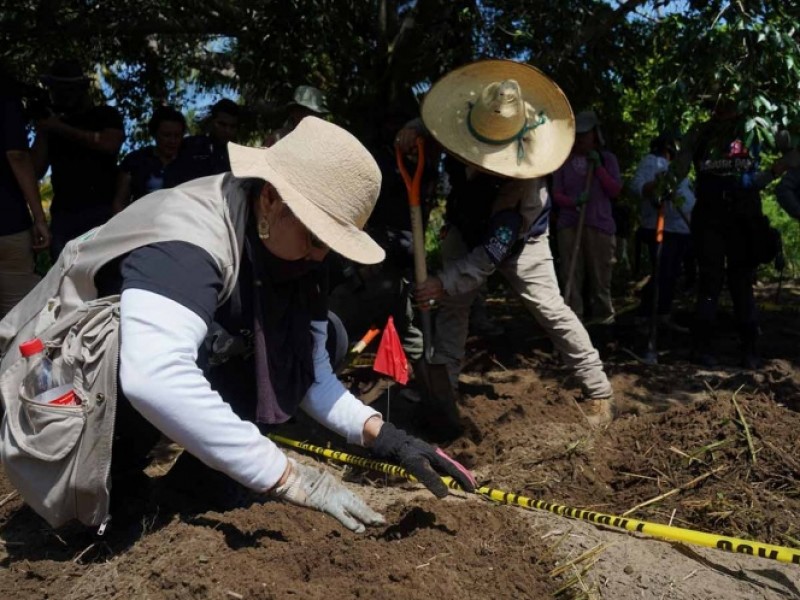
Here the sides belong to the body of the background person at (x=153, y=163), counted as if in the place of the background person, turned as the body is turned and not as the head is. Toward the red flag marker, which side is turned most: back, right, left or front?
front

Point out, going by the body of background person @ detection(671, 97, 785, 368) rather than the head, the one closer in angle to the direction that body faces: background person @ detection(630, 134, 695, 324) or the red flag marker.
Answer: the red flag marker

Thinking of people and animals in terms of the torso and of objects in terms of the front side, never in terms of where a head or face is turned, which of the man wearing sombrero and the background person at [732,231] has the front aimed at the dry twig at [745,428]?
the background person

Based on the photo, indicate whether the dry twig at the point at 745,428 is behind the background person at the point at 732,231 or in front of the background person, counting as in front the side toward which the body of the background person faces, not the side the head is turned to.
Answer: in front

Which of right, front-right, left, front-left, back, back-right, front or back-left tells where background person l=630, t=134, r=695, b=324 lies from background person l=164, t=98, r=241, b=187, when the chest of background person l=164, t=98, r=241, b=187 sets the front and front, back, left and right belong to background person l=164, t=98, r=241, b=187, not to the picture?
front-left

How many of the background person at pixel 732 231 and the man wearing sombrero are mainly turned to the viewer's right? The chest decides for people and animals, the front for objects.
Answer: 0

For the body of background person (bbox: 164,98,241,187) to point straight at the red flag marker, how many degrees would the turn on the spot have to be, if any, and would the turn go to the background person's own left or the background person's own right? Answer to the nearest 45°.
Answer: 0° — they already face it

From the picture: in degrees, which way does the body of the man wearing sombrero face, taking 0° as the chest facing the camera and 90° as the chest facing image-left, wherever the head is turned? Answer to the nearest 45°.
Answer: approximately 45°

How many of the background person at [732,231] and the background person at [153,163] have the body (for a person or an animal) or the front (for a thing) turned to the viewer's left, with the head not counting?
0

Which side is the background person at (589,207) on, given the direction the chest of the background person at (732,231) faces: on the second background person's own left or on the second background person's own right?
on the second background person's own right
